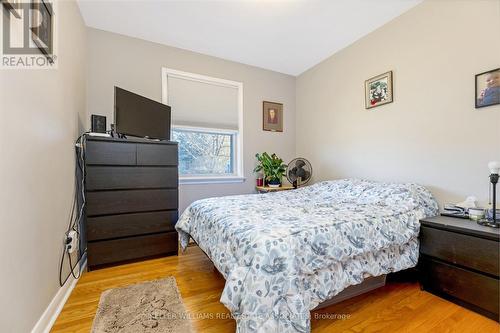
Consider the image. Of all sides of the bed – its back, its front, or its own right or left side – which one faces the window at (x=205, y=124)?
right

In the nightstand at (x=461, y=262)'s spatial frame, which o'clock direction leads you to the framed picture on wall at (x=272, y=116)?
The framed picture on wall is roughly at 2 o'clock from the nightstand.

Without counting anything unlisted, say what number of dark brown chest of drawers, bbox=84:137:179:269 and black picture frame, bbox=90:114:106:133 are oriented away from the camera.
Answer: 0

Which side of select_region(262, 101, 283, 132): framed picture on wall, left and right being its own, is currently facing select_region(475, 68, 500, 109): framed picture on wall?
front

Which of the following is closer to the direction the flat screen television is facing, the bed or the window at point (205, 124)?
the bed

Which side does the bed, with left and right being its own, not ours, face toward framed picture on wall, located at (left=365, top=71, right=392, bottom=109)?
back

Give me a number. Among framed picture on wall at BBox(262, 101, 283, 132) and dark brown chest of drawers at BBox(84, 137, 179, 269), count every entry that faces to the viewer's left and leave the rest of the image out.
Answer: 0

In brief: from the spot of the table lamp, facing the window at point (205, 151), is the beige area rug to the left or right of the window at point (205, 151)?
left

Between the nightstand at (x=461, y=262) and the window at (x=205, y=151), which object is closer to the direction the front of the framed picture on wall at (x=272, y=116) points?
the nightstand

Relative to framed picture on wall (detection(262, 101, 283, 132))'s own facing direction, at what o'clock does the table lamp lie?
The table lamp is roughly at 12 o'clock from the framed picture on wall.

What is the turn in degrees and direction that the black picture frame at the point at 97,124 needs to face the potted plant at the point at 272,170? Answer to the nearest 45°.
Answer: approximately 45° to its left

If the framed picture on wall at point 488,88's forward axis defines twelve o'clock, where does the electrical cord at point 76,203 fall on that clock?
The electrical cord is roughly at 12 o'clock from the framed picture on wall.
